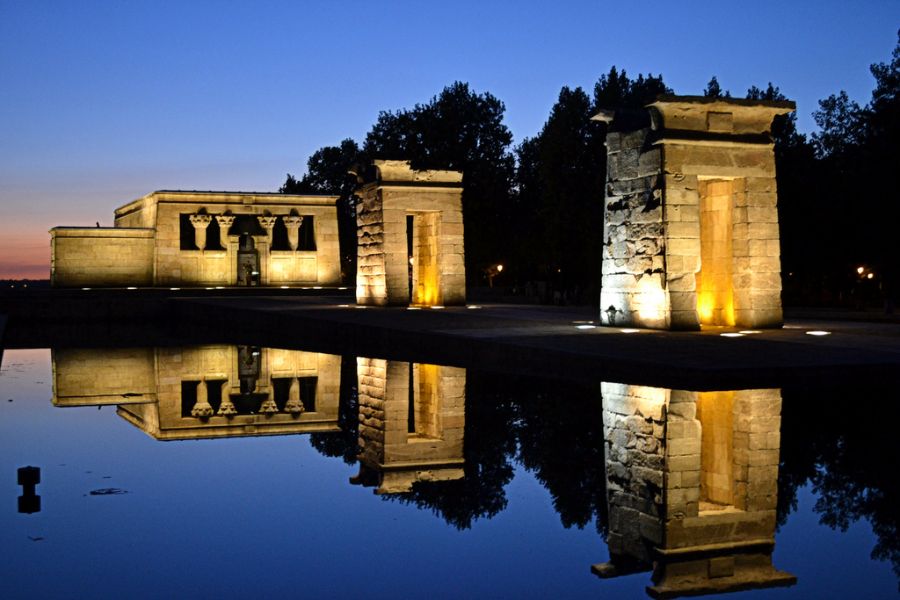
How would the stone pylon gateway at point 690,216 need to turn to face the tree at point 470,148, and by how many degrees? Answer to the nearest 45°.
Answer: approximately 180°

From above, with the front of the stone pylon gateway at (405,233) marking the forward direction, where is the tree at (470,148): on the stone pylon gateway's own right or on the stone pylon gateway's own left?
on the stone pylon gateway's own left

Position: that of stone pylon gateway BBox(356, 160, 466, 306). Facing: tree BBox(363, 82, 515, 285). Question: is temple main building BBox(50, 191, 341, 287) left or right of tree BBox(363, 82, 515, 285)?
left

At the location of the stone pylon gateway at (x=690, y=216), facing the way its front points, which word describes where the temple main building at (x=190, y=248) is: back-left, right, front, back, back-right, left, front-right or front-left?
back

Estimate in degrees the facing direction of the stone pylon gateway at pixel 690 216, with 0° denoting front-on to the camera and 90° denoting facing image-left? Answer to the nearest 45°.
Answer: approximately 315°

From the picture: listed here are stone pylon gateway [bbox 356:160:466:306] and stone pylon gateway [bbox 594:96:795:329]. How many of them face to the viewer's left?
0

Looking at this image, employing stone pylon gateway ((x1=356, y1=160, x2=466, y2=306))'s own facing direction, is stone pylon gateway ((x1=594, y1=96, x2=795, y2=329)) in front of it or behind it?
in front

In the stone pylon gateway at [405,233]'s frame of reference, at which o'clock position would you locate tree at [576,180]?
The tree is roughly at 9 o'clock from the stone pylon gateway.

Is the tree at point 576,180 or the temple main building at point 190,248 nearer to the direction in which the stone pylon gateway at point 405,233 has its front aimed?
the tree

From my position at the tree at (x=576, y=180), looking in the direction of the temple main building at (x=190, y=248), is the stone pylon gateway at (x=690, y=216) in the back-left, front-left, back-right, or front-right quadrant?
back-left

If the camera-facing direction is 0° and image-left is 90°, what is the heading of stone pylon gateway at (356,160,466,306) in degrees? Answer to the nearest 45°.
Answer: approximately 315°
